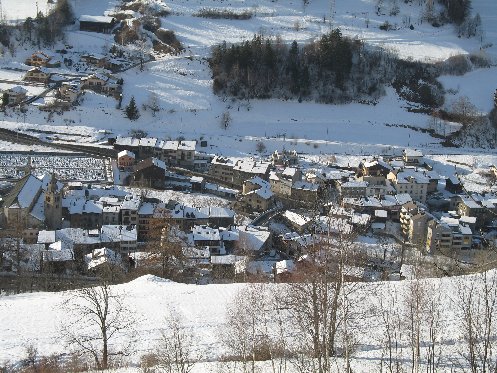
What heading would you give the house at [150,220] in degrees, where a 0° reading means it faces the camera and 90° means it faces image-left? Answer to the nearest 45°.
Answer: approximately 0°

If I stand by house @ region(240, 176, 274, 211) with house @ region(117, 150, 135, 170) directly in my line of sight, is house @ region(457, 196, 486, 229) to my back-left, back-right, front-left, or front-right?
back-right

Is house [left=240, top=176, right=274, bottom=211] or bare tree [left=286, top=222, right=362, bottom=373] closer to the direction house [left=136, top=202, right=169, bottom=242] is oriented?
the bare tree

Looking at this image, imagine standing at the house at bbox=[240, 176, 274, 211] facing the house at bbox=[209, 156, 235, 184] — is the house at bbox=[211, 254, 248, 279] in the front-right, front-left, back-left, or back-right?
back-left

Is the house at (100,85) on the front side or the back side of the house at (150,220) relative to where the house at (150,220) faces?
on the back side

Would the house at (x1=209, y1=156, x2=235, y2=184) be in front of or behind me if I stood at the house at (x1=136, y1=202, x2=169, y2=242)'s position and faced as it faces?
behind

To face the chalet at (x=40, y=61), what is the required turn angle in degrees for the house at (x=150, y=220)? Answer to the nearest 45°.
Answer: approximately 180°

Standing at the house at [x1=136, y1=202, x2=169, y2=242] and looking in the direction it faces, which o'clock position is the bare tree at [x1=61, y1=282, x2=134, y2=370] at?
The bare tree is roughly at 12 o'clock from the house.

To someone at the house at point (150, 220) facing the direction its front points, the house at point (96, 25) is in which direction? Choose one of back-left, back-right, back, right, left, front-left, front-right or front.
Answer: back

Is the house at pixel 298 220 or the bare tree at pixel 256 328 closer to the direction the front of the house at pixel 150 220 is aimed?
the bare tree

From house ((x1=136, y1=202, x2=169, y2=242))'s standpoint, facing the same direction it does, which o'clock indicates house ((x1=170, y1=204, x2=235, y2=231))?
house ((x1=170, y1=204, x2=235, y2=231)) is roughly at 9 o'clock from house ((x1=136, y1=202, x2=169, y2=242)).

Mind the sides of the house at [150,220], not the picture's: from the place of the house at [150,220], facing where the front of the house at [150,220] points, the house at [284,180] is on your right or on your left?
on your left

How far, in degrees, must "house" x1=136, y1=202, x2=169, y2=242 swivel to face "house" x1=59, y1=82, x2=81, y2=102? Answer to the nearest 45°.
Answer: approximately 180°

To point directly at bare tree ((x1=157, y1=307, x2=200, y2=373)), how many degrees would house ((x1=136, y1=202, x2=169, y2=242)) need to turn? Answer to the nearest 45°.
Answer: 0° — it already faces it

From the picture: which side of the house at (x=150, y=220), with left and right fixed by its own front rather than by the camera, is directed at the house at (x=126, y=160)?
back

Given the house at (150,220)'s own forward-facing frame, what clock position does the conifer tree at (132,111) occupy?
The conifer tree is roughly at 6 o'clock from the house.

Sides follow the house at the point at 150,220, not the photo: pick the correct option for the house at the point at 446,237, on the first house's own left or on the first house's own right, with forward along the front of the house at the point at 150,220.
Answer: on the first house's own left
